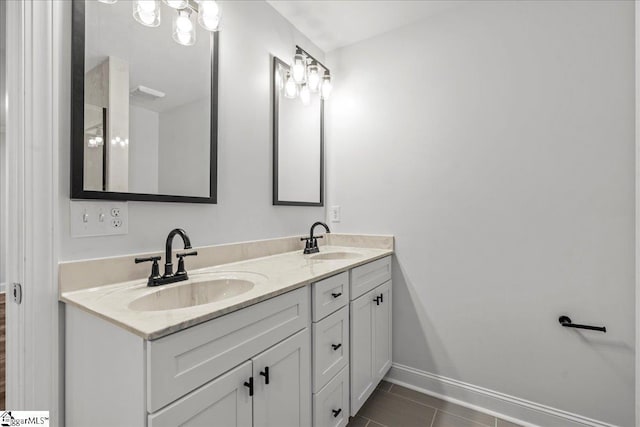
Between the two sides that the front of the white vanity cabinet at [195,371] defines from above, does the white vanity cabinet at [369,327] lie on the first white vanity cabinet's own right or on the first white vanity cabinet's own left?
on the first white vanity cabinet's own left

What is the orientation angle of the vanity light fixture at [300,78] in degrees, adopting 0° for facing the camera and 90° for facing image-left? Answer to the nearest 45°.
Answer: approximately 315°

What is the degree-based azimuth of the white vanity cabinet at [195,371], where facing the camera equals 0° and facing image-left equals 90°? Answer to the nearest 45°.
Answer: approximately 315°
